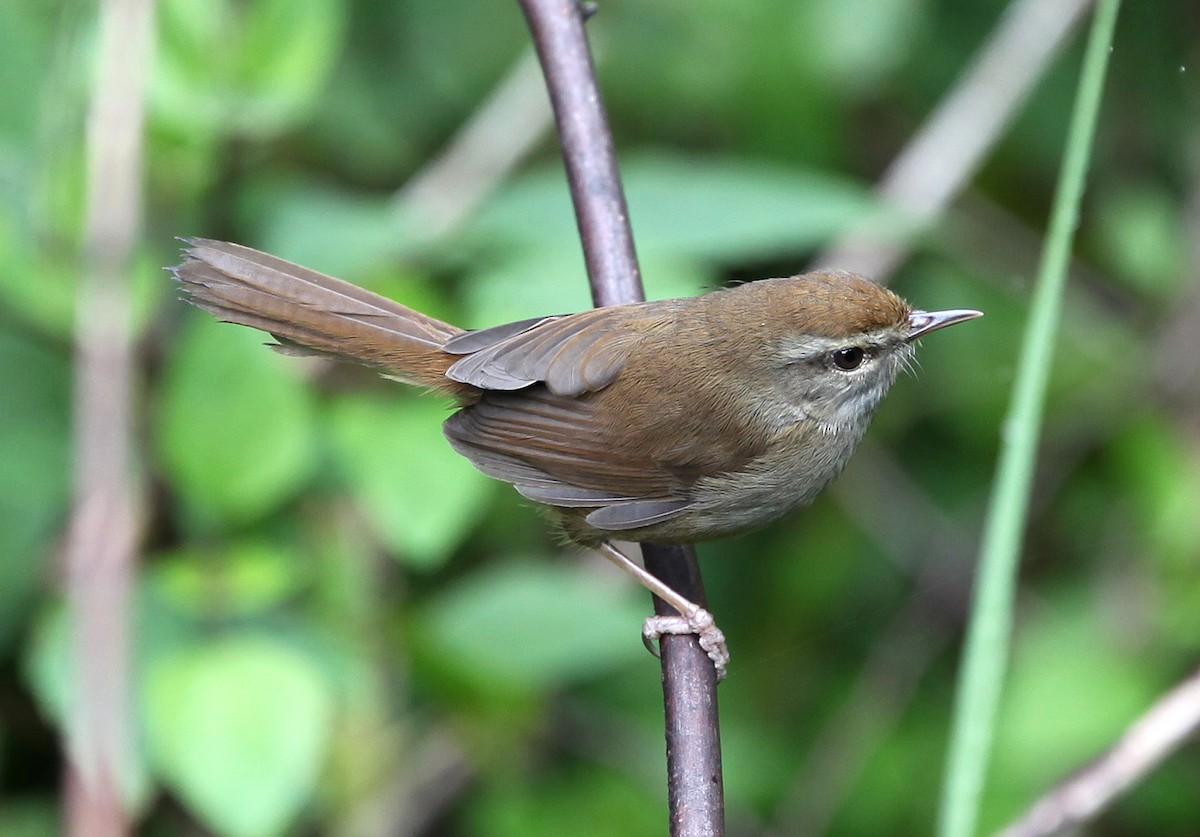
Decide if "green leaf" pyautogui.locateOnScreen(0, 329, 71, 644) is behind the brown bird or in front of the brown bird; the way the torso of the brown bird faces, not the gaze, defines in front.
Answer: behind

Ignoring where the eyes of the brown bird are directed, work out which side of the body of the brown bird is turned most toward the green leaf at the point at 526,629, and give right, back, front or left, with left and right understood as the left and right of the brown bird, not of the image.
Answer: left

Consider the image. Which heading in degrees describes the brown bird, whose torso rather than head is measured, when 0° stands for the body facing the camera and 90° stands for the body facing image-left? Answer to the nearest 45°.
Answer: approximately 270°

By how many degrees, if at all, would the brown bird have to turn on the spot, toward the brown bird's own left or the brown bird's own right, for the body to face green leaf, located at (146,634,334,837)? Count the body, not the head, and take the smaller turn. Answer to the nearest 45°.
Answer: approximately 135° to the brown bird's own left
